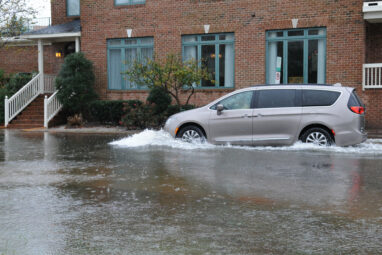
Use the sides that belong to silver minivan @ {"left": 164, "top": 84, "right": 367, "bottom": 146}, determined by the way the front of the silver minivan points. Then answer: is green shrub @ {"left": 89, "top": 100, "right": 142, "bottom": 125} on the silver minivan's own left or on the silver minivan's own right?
on the silver minivan's own right

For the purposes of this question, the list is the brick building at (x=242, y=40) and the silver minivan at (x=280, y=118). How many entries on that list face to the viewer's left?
1

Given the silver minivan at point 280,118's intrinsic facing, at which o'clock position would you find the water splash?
The water splash is roughly at 12 o'clock from the silver minivan.

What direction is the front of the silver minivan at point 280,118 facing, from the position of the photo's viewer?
facing to the left of the viewer

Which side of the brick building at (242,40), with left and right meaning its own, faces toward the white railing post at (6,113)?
right

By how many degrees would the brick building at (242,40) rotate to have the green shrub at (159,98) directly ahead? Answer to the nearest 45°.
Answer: approximately 90° to its right

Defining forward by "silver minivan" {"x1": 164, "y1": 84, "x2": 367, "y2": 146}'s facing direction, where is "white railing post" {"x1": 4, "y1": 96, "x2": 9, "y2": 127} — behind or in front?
in front

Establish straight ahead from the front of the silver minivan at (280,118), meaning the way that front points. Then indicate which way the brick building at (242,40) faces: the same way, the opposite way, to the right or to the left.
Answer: to the left

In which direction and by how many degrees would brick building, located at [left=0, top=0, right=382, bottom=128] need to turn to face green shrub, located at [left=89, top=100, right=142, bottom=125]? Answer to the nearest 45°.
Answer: approximately 90° to its right

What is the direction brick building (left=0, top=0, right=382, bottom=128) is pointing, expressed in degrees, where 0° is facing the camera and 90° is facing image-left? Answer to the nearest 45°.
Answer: approximately 0°
